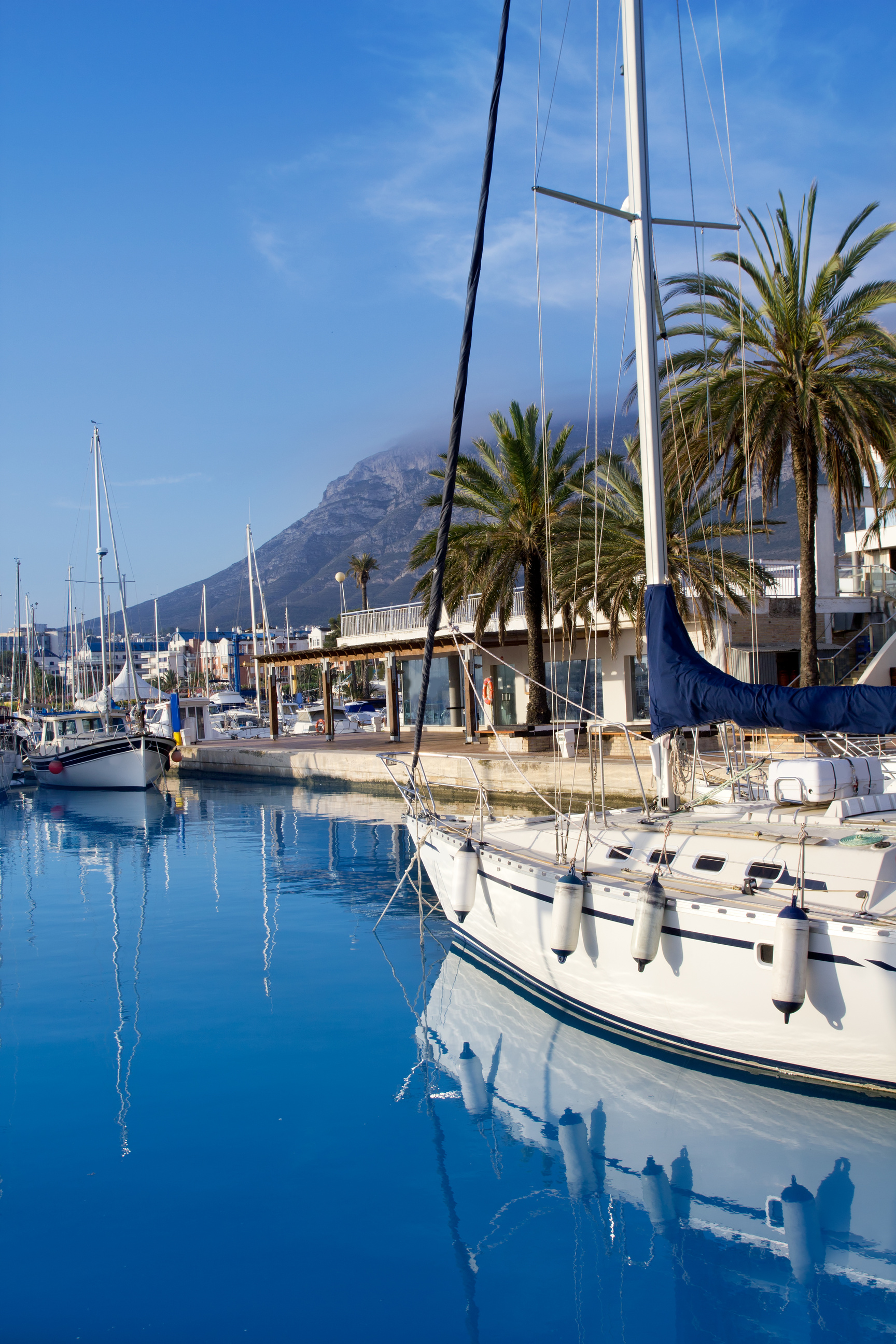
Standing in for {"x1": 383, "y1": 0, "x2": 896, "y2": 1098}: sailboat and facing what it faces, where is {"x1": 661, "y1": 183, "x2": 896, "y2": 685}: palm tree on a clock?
The palm tree is roughly at 2 o'clock from the sailboat.

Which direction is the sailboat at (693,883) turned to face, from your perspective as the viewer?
facing away from the viewer and to the left of the viewer

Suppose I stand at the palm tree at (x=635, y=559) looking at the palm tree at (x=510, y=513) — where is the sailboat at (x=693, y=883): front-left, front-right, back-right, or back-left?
back-left

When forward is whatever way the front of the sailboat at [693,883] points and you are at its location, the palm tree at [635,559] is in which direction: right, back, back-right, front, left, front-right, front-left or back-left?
front-right
